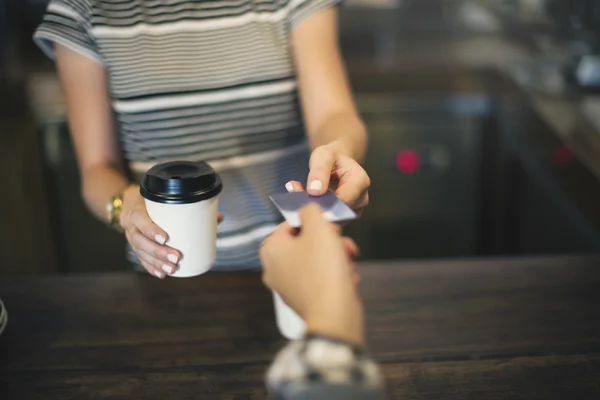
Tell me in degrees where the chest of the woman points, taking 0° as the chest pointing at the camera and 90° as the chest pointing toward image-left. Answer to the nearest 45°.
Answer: approximately 0°
